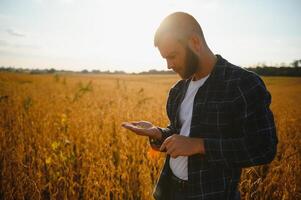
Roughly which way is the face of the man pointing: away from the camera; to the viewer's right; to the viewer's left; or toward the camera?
to the viewer's left

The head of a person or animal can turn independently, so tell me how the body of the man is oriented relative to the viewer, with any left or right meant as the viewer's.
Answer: facing the viewer and to the left of the viewer
